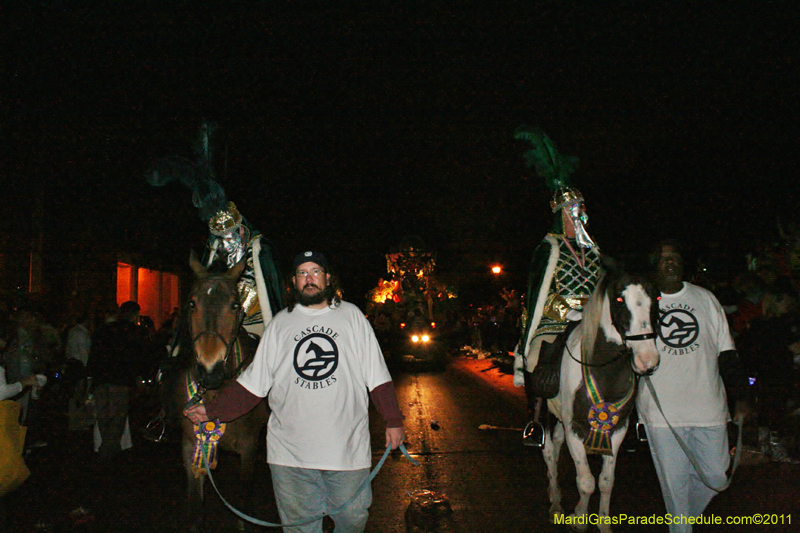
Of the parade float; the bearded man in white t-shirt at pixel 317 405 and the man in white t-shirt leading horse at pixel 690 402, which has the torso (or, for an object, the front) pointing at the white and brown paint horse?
the parade float

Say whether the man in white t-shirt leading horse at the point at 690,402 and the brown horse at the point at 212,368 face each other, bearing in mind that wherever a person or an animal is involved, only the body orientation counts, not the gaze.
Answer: no

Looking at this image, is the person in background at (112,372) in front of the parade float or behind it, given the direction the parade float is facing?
in front

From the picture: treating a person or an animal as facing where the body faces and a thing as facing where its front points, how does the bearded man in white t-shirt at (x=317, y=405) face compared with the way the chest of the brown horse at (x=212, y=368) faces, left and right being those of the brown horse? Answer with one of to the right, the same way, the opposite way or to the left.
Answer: the same way

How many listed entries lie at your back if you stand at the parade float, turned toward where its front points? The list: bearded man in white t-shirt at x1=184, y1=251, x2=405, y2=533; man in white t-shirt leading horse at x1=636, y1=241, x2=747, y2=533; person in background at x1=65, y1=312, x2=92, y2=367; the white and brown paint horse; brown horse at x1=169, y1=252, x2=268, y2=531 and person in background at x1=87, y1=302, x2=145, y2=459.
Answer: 0

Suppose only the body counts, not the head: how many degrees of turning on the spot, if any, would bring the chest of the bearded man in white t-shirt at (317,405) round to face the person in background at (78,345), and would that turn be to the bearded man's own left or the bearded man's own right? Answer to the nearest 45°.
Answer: approximately 135° to the bearded man's own right

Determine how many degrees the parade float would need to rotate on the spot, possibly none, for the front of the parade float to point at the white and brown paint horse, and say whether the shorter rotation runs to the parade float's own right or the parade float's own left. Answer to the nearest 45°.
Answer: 0° — it already faces it

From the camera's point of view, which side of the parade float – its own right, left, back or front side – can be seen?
front

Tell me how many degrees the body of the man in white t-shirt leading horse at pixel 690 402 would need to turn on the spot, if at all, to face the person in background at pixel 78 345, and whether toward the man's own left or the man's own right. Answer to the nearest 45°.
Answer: approximately 90° to the man's own right

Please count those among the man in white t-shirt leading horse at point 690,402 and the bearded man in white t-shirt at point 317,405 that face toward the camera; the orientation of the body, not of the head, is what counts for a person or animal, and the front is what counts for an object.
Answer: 2

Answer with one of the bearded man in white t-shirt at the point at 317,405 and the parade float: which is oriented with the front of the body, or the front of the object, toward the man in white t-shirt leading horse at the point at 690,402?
the parade float

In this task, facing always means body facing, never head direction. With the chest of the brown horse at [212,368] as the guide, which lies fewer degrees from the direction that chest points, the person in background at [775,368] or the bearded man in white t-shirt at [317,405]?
the bearded man in white t-shirt

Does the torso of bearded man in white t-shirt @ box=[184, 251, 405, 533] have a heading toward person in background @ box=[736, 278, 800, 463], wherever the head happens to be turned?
no

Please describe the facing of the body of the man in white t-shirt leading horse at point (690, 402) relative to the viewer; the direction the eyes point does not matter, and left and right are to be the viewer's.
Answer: facing the viewer

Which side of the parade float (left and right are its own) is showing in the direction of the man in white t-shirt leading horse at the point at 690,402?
front

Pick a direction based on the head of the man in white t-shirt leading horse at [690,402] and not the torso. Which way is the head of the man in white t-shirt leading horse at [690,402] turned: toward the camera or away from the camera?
toward the camera

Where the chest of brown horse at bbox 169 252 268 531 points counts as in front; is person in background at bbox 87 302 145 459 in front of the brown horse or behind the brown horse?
behind

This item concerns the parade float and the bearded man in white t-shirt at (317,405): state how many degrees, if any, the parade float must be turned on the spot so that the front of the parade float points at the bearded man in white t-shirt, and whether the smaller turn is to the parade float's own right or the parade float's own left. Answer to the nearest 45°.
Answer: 0° — it already faces them

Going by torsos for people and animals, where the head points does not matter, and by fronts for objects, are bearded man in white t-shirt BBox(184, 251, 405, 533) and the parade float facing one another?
no

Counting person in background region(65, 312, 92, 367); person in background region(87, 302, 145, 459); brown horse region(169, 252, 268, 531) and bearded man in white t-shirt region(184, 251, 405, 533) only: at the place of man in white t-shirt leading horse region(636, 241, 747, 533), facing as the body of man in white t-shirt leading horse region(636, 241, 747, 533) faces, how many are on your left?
0

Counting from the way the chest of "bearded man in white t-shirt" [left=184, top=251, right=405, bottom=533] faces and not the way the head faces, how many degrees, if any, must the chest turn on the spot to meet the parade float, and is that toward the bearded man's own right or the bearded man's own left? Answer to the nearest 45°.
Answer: approximately 180°

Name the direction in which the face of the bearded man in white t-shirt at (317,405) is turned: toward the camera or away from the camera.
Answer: toward the camera
